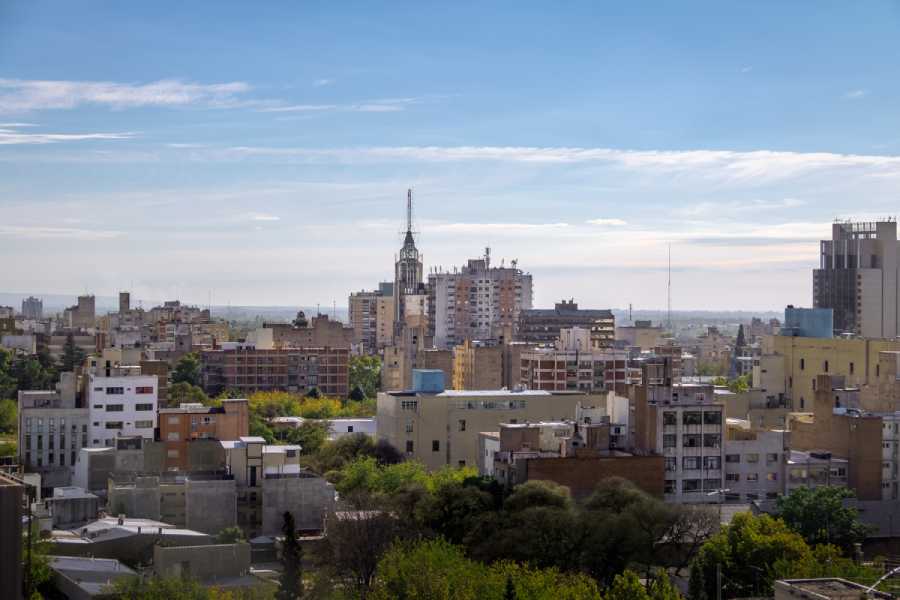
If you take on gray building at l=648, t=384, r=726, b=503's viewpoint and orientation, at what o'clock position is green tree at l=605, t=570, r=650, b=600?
The green tree is roughly at 12 o'clock from the gray building.

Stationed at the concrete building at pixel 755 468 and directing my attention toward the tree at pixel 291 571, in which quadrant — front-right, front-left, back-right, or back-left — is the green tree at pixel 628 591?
front-left

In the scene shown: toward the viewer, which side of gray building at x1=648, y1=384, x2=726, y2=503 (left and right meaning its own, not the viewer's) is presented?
front

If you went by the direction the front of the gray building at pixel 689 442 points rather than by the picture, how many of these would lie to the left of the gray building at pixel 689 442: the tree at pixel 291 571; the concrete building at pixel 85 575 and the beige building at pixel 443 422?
0

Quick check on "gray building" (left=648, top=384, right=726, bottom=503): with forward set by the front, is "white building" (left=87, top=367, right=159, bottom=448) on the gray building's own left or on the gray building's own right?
on the gray building's own right

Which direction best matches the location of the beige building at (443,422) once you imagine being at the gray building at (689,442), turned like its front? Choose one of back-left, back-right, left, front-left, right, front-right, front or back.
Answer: back-right

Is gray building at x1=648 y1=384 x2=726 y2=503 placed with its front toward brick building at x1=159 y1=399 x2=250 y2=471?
no

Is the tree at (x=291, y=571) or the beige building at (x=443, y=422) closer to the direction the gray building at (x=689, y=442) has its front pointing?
the tree

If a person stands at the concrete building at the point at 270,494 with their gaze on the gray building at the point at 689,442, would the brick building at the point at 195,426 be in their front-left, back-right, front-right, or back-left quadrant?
back-left

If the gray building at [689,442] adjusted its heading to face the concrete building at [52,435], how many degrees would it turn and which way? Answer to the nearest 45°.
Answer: approximately 90° to its right

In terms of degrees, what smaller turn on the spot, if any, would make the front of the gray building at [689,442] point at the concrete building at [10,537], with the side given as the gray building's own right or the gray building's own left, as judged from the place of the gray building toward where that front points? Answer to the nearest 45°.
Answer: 0° — it already faces it

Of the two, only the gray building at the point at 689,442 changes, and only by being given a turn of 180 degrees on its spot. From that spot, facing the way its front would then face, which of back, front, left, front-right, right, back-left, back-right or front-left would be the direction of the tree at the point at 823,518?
back-right

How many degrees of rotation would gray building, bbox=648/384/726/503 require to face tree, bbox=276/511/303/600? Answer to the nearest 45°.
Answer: approximately 45° to its right

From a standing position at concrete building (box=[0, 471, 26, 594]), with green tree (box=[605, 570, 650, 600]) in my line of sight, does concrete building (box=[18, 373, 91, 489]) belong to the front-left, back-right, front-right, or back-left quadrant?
back-left
